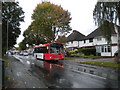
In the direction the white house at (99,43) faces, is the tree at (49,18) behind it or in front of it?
in front

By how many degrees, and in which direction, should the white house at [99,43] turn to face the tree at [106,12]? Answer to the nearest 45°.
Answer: approximately 45° to its left

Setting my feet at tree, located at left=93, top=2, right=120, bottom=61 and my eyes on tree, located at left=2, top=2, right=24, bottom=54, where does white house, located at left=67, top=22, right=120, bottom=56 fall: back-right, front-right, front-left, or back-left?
front-right

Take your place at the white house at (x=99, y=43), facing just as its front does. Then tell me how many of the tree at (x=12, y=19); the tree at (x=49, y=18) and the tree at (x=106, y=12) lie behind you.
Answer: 0

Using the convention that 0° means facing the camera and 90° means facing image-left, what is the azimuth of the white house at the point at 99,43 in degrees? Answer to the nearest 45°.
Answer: approximately 45°

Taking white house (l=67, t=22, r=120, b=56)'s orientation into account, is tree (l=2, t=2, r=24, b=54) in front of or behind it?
in front
